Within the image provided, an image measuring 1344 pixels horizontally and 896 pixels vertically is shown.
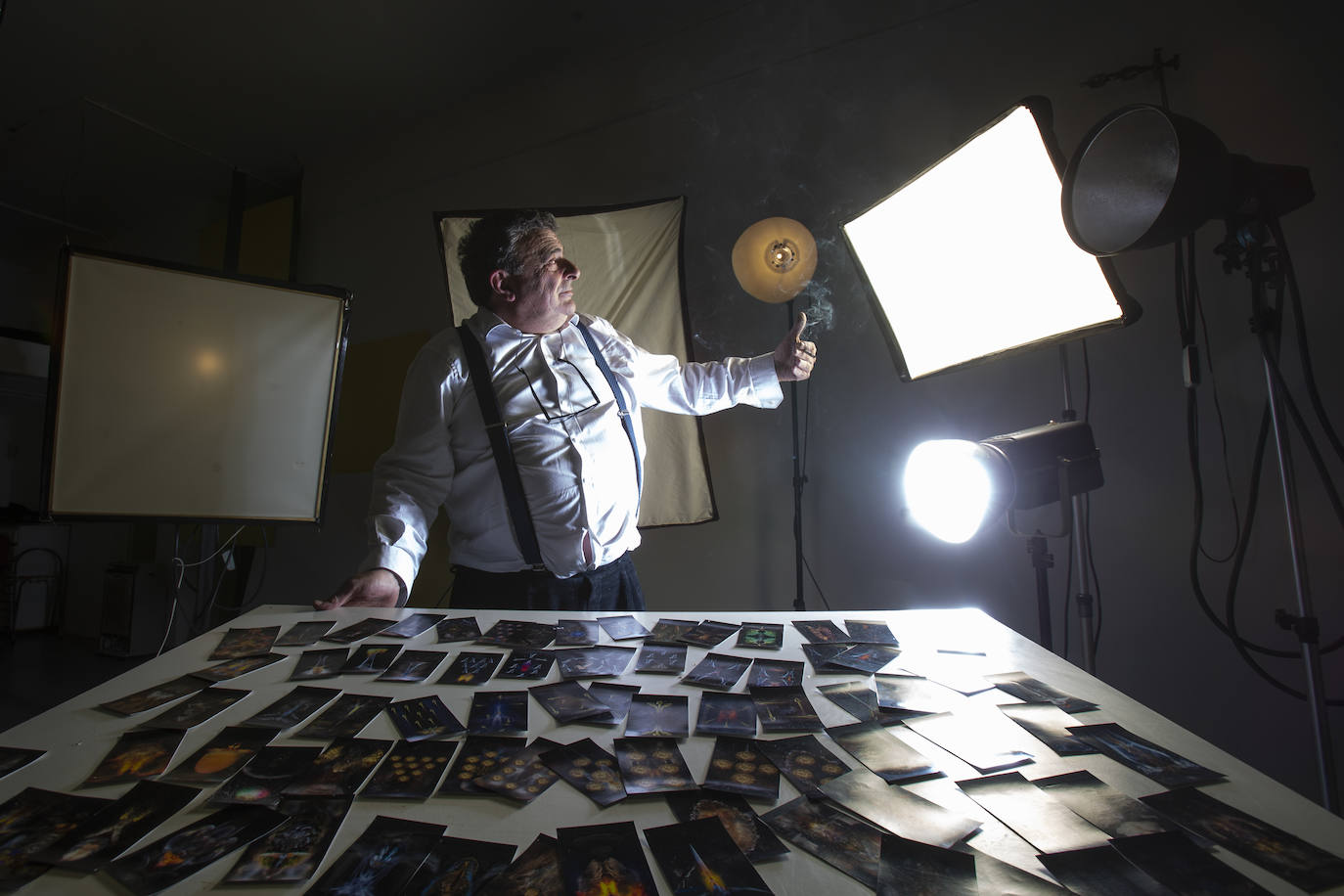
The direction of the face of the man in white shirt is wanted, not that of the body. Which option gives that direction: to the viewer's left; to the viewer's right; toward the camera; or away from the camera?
to the viewer's right

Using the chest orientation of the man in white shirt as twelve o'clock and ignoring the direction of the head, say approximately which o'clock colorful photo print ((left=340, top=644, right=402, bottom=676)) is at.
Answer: The colorful photo print is roughly at 2 o'clock from the man in white shirt.

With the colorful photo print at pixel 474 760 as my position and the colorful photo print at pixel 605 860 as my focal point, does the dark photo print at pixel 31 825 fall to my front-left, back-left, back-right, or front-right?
back-right

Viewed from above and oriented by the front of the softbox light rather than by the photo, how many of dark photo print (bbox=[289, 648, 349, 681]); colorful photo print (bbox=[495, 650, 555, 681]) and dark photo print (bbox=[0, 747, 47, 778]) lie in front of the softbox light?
3

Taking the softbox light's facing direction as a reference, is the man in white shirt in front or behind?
in front

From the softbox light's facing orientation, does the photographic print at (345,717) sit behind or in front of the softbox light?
in front

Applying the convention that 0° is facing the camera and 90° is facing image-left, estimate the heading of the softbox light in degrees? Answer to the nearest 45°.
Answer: approximately 45°

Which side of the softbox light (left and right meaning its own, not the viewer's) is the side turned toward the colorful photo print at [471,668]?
front

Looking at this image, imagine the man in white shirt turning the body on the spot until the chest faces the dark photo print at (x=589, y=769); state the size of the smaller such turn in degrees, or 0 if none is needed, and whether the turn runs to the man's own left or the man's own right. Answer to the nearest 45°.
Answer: approximately 45° to the man's own right

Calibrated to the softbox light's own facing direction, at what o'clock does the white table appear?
The white table is roughly at 11 o'clock from the softbox light.

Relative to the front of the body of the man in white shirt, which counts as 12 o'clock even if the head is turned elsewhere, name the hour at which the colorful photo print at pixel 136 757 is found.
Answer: The colorful photo print is roughly at 2 o'clock from the man in white shirt.

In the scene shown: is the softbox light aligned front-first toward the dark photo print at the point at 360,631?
yes

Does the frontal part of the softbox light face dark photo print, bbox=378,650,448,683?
yes

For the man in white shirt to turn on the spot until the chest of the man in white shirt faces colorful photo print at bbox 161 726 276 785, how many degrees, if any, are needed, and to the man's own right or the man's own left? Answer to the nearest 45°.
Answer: approximately 45° to the man's own right

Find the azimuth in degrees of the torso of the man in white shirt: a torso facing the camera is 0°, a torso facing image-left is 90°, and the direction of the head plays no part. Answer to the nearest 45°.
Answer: approximately 315°
